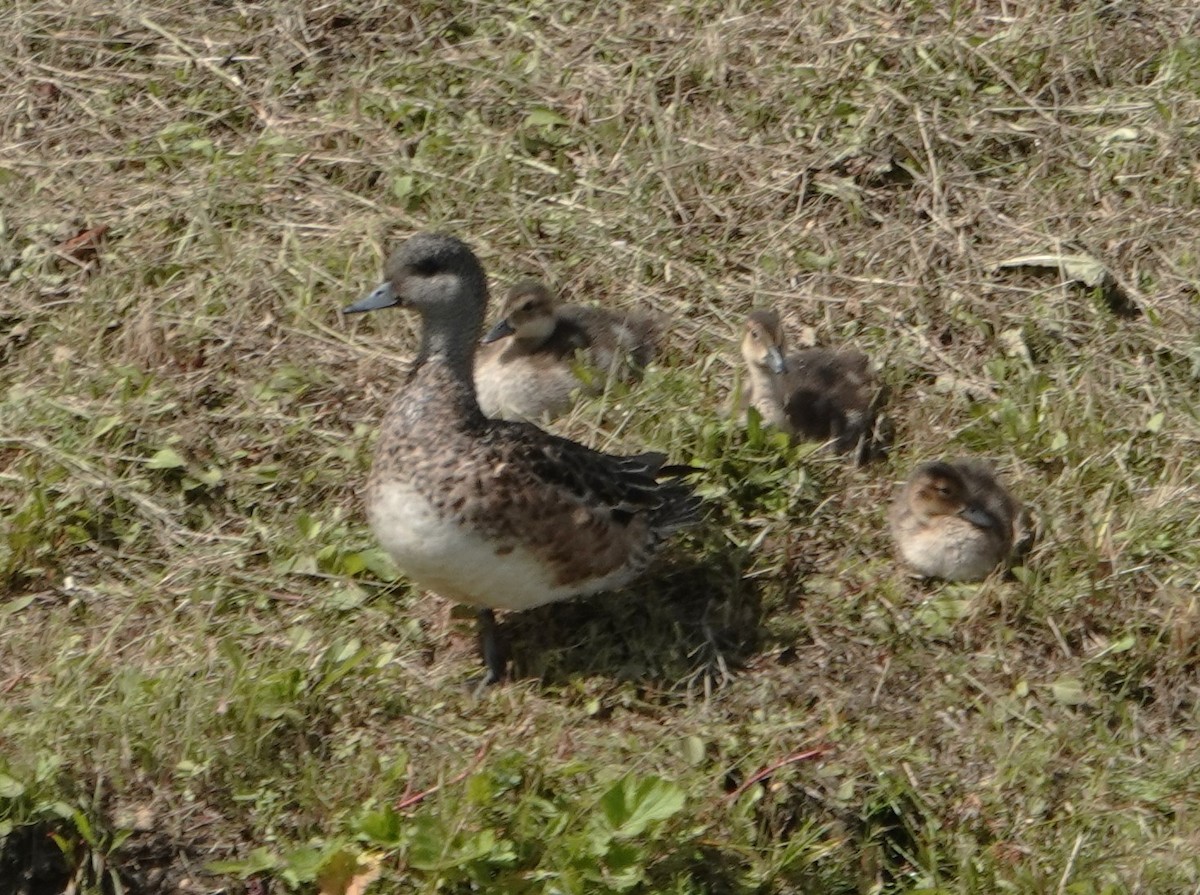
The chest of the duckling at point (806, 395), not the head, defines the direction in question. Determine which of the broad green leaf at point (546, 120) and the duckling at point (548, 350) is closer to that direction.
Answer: the duckling

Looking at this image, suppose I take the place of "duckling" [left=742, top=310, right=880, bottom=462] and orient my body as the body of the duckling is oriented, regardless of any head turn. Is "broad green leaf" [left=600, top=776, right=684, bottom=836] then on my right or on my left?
on my left

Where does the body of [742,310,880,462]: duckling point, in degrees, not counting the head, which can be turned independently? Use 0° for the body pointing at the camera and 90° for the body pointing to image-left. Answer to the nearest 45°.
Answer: approximately 90°

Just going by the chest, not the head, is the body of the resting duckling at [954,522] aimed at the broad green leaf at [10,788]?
yes

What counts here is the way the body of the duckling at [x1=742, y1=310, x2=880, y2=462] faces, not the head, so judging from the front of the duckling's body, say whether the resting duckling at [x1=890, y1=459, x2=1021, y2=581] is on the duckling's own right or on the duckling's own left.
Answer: on the duckling's own left

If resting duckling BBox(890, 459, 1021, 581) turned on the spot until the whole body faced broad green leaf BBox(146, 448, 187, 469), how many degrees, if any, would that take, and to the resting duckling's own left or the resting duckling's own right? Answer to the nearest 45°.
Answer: approximately 45° to the resting duckling's own right

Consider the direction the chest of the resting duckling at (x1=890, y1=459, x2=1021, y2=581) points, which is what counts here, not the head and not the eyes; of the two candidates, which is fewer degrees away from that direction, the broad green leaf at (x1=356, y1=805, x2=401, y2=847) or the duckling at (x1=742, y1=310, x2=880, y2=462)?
the broad green leaf

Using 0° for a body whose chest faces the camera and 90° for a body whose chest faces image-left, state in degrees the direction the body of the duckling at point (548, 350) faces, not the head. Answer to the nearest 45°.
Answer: approximately 45°
